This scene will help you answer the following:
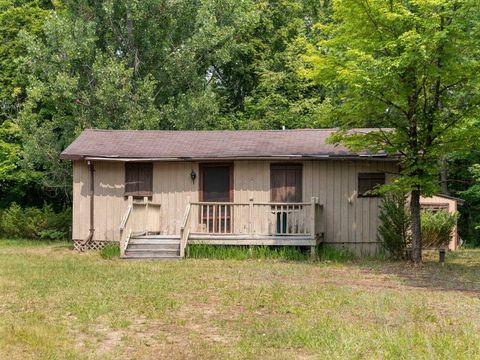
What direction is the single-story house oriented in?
toward the camera

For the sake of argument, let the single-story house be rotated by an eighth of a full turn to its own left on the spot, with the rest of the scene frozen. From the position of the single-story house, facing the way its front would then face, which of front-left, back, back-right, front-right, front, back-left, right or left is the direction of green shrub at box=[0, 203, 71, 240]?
back

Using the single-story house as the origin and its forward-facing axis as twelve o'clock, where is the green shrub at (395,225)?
The green shrub is roughly at 10 o'clock from the single-story house.

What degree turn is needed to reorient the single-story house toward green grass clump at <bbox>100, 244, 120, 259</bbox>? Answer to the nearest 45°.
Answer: approximately 90° to its right

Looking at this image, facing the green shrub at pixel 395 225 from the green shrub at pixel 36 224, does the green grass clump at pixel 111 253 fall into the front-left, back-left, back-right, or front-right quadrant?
front-right
